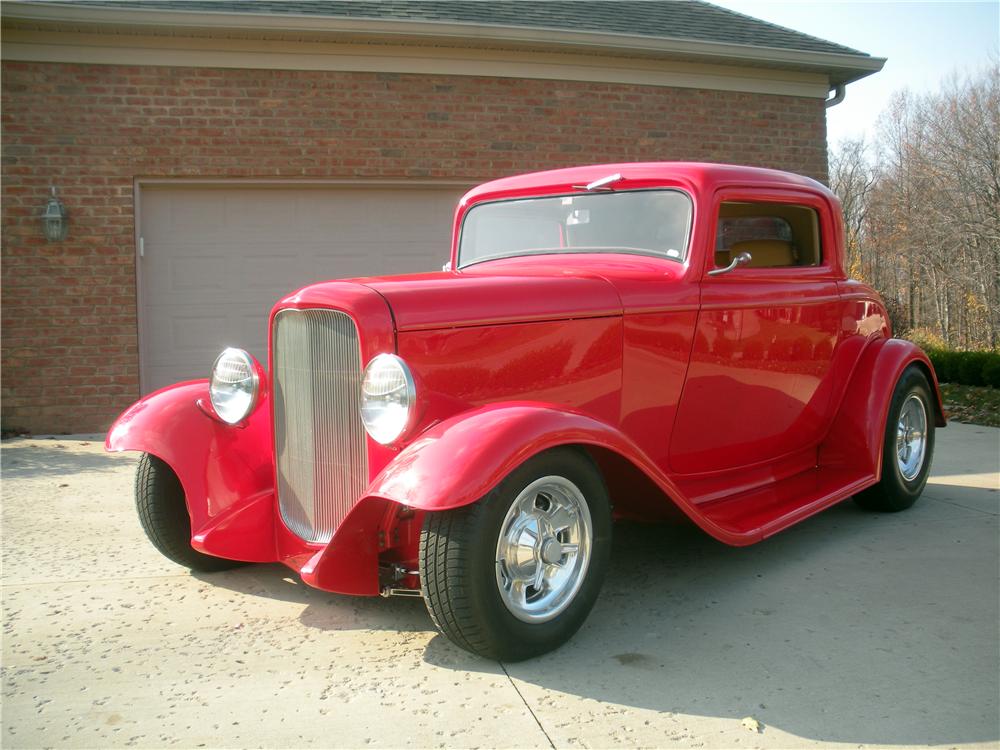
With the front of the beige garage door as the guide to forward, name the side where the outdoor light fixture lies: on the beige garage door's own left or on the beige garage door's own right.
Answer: on the beige garage door's own right

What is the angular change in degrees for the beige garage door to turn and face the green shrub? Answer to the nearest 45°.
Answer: approximately 90° to its left

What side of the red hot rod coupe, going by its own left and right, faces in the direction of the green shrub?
back

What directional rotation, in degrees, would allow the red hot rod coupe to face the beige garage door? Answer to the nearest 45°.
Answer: approximately 90° to its right

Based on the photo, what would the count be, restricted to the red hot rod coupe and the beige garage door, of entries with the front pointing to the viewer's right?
0

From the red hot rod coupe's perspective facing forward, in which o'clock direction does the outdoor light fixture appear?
The outdoor light fixture is roughly at 3 o'clock from the red hot rod coupe.

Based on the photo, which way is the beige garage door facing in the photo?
toward the camera

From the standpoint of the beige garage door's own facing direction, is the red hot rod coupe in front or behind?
in front

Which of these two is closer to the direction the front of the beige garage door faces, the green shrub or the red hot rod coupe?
the red hot rod coupe

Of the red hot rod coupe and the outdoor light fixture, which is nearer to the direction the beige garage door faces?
the red hot rod coupe

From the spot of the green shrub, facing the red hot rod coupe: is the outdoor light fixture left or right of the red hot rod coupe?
right
